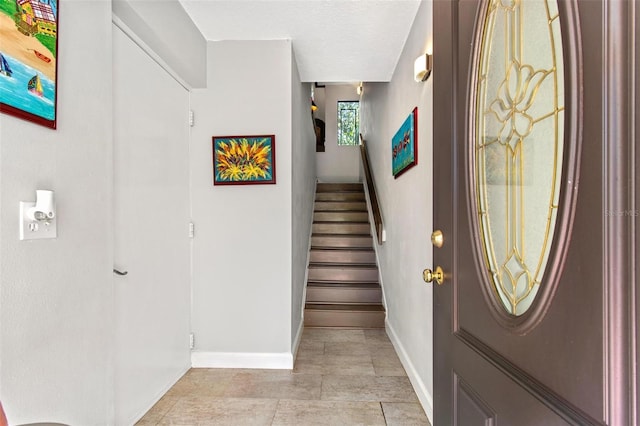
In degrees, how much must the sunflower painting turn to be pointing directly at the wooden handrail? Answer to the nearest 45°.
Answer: approximately 135° to its left

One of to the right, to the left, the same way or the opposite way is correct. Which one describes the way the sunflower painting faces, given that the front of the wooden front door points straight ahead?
to the left

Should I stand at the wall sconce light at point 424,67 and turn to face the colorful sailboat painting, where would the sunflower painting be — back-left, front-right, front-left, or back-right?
front-right

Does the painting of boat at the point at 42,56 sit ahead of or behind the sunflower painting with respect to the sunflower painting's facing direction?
ahead

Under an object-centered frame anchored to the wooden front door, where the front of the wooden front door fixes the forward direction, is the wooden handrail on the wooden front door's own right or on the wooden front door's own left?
on the wooden front door's own right

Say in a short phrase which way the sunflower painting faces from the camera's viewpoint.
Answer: facing the viewer

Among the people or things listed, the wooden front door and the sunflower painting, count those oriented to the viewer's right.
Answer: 0

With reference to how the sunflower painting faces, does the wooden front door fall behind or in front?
in front
